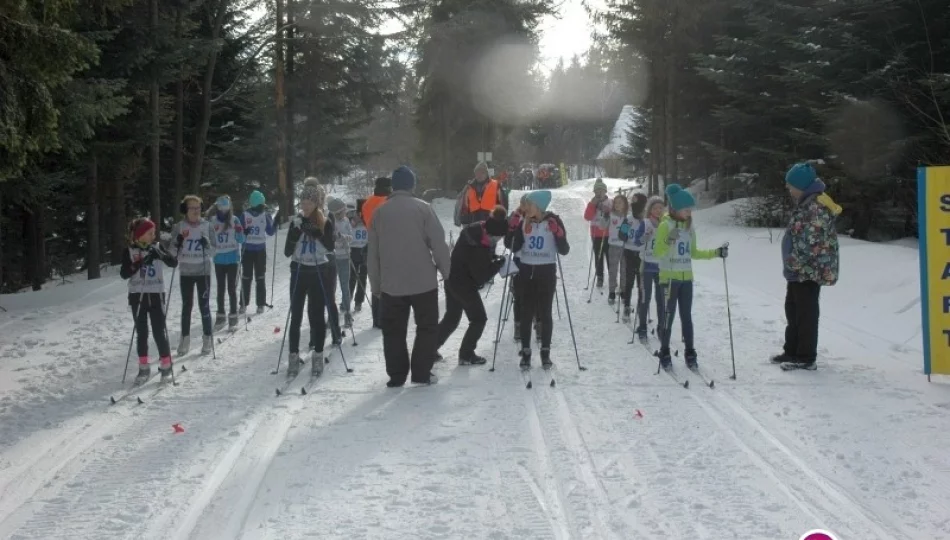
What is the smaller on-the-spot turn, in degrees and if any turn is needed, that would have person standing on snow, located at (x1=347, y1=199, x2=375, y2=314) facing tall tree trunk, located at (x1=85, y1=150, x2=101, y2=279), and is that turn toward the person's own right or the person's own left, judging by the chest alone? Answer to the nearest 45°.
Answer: approximately 135° to the person's own right

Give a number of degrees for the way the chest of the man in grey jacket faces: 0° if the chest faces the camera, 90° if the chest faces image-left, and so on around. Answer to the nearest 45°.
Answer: approximately 180°

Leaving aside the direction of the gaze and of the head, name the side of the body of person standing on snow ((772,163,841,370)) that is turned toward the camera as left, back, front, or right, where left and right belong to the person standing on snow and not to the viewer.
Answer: left

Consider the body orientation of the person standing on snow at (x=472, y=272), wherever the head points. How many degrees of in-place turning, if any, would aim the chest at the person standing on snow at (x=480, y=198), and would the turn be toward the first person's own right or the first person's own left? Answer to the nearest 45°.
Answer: approximately 90° to the first person's own left

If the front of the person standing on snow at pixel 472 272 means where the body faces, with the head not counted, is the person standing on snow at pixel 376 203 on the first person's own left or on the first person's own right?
on the first person's own left

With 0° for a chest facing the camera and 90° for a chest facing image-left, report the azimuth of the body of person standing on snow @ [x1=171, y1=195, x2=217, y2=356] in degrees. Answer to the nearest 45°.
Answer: approximately 0°

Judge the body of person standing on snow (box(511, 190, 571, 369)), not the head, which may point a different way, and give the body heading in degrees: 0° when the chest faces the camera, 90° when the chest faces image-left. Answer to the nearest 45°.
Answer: approximately 0°
